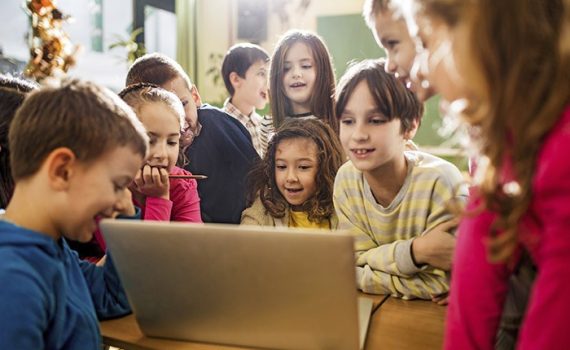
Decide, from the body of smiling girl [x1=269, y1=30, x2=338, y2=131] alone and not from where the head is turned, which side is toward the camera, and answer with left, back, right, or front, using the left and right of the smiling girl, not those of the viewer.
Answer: front

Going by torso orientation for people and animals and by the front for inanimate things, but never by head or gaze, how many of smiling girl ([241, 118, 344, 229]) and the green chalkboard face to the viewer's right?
0

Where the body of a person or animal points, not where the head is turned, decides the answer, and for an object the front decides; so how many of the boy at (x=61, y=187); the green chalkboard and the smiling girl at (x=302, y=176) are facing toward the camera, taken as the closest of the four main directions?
2

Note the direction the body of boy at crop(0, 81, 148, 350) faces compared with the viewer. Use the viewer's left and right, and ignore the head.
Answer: facing to the right of the viewer

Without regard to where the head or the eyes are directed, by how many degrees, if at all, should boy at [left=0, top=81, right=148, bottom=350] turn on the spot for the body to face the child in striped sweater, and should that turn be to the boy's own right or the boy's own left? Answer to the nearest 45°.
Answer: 0° — they already face them

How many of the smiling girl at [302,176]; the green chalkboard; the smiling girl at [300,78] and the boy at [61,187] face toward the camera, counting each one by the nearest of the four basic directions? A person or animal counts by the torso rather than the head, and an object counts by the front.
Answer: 3

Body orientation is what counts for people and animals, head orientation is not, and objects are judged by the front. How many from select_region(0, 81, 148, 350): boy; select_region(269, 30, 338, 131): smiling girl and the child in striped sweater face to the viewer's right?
1

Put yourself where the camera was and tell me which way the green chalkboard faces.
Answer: facing the viewer

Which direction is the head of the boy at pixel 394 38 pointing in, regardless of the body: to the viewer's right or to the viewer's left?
to the viewer's left

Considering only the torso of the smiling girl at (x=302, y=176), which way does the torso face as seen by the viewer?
toward the camera
